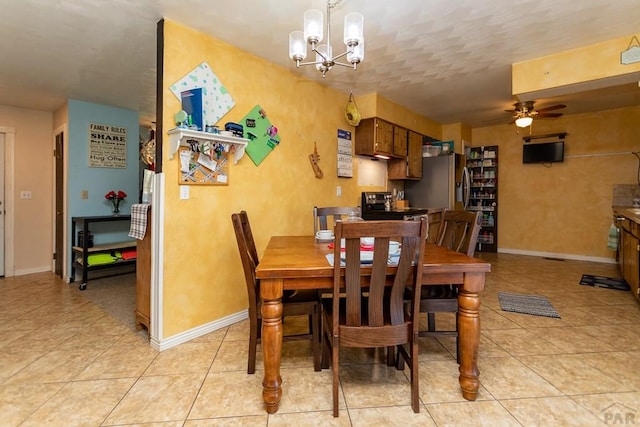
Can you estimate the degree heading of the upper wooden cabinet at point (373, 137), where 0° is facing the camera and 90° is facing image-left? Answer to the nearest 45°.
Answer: approximately 315°

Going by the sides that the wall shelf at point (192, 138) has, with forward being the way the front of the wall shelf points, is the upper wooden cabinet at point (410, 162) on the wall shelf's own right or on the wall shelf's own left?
on the wall shelf's own left

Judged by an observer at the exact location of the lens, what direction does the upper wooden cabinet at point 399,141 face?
facing the viewer and to the right of the viewer

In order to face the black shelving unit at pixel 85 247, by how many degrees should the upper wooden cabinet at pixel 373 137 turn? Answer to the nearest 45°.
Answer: approximately 135° to its right

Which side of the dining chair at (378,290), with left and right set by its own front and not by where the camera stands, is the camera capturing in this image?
back

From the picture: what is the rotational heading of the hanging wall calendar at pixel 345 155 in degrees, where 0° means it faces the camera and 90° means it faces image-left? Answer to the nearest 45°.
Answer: approximately 315°

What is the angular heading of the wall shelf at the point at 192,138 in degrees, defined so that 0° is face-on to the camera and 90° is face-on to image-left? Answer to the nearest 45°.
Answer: approximately 315°

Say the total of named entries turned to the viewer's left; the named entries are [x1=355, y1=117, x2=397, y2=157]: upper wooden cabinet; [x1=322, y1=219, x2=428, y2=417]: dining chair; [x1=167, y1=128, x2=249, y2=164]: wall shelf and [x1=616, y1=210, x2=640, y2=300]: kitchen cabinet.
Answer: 1

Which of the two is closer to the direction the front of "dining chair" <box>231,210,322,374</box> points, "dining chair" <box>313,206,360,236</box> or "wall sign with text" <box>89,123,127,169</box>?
the dining chair

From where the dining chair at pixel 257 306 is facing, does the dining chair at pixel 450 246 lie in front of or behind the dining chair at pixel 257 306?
in front

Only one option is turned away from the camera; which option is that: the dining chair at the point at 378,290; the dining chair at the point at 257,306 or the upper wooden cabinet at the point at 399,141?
the dining chair at the point at 378,290

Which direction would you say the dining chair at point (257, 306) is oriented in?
to the viewer's right

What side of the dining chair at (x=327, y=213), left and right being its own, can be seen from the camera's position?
front

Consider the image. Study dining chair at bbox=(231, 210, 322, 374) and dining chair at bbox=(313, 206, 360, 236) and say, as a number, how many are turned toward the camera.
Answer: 1
